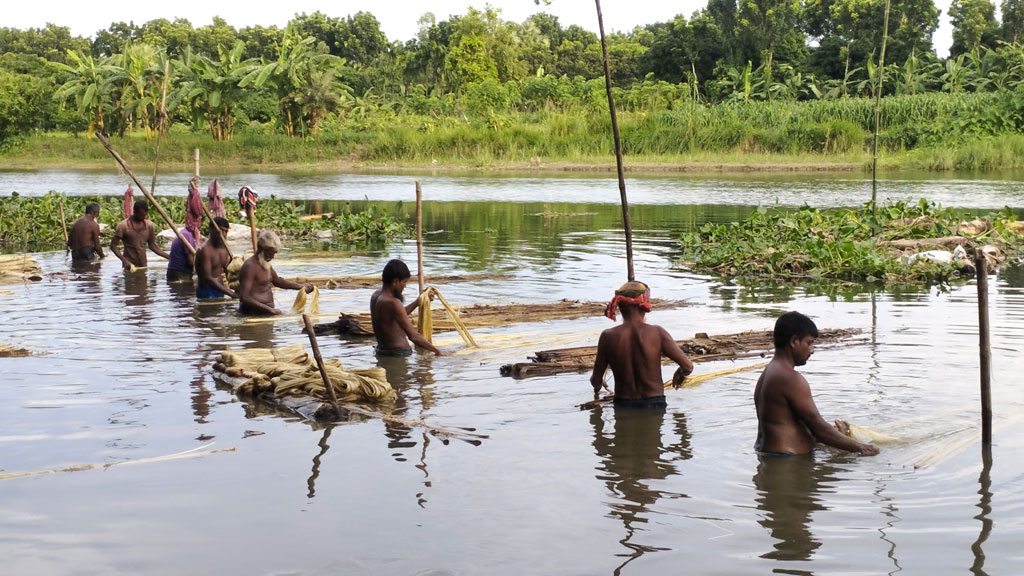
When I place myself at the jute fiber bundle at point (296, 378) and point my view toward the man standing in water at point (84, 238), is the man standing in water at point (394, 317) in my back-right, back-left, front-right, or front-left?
front-right

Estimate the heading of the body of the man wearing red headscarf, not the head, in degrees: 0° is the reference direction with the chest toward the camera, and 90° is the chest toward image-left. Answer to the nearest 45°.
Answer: approximately 180°

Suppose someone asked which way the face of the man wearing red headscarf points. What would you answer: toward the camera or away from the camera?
away from the camera

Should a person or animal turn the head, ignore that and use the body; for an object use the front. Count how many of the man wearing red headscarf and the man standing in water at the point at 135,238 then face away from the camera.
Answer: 1

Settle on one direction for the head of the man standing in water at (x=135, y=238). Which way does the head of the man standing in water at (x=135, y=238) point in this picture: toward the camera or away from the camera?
toward the camera

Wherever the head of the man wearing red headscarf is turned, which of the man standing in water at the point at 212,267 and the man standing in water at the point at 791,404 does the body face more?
the man standing in water at the point at 212,267

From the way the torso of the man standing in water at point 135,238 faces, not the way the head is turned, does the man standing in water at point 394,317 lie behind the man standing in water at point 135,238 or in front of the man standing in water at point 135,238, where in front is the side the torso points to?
in front

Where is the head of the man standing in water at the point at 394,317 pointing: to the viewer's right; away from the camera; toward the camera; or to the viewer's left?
to the viewer's right

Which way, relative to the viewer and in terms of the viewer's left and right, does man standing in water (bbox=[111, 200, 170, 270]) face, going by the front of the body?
facing the viewer and to the right of the viewer
